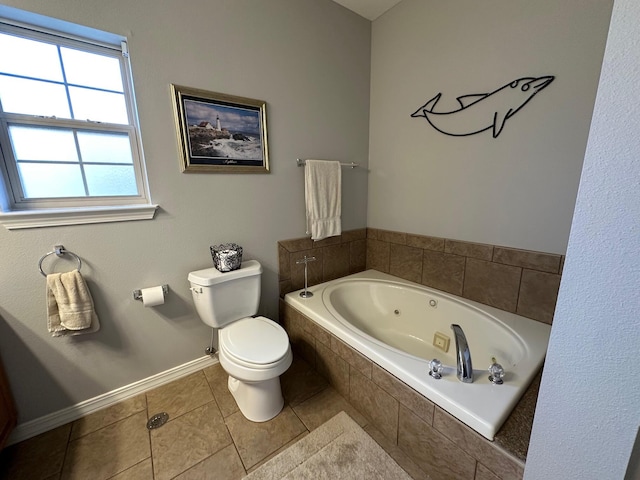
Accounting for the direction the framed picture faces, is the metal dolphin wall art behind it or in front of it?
in front

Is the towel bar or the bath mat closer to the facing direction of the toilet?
the bath mat

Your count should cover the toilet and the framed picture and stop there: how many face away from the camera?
0

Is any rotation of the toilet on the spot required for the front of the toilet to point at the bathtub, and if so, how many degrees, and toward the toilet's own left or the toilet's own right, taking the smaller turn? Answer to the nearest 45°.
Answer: approximately 45° to the toilet's own left

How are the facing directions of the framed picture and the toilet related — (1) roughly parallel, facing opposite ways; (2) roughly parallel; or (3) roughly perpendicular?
roughly parallel

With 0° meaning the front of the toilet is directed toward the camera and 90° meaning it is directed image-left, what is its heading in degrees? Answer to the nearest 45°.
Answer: approximately 315°

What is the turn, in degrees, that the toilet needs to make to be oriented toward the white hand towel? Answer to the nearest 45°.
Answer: approximately 90° to its left

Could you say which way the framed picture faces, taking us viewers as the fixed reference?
facing the viewer and to the right of the viewer
